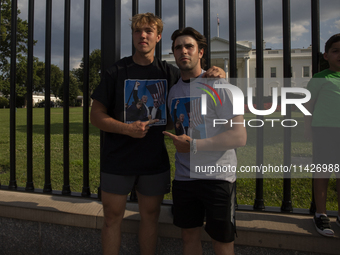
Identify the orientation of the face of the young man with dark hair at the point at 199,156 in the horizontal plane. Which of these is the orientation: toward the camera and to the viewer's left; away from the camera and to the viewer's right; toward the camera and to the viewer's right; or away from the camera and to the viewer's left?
toward the camera and to the viewer's left

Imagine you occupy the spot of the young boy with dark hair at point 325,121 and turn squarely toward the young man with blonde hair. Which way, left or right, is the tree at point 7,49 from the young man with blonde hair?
right

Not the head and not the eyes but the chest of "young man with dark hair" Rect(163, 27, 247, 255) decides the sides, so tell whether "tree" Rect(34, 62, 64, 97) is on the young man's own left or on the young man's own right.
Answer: on the young man's own right

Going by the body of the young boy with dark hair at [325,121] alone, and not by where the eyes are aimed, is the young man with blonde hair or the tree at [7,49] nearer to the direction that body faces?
the young man with blonde hair

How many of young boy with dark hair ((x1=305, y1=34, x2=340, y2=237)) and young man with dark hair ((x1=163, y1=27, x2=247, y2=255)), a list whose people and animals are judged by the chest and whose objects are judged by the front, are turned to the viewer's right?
0

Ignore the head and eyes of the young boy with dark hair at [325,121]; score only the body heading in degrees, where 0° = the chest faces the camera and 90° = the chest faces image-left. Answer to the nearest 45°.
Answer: approximately 0°

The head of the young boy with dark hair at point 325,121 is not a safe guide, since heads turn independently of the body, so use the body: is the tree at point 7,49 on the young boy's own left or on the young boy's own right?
on the young boy's own right

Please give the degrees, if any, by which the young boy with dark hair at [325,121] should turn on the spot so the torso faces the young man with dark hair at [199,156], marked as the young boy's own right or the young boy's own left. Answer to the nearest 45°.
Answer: approximately 45° to the young boy's own right
